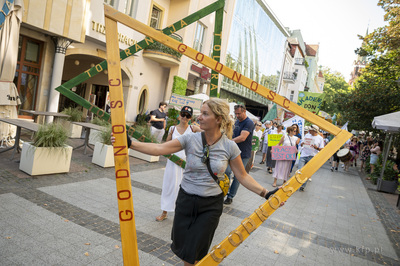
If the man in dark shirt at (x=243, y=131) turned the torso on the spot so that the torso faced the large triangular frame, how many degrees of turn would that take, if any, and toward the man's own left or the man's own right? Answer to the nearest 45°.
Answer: approximately 45° to the man's own left

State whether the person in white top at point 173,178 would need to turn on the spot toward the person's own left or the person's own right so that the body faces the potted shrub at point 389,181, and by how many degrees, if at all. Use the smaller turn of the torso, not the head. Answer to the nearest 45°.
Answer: approximately 135° to the person's own left

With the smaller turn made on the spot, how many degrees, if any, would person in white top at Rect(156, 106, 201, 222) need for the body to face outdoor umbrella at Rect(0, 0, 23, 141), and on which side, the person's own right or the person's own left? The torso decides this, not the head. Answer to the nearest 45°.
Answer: approximately 135° to the person's own right

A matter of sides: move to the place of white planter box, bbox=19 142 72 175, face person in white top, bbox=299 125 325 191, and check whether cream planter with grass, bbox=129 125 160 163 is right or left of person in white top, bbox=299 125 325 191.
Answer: left

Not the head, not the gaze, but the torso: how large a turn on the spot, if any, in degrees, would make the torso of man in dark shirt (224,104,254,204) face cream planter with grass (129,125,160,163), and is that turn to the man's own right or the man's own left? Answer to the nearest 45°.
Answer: approximately 90° to the man's own right

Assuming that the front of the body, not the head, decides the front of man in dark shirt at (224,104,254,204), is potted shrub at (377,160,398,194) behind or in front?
behind

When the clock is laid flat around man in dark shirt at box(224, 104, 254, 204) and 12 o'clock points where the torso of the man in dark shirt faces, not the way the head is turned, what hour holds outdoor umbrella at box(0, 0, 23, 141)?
The outdoor umbrella is roughly at 2 o'clock from the man in dark shirt.

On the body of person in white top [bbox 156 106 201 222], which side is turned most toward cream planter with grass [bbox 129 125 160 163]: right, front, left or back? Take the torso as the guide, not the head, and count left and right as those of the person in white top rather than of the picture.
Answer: back

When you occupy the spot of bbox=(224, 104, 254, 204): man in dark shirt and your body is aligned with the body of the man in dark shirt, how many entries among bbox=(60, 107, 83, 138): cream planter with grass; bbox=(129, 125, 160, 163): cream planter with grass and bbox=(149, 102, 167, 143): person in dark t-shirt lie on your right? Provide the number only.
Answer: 3
